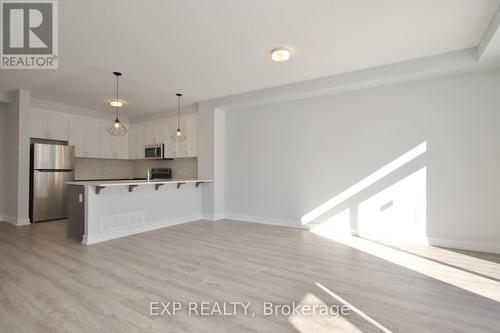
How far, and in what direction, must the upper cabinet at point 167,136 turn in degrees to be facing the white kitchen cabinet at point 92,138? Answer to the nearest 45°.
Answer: approximately 45° to its right

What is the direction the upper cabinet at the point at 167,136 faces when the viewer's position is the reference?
facing the viewer and to the left of the viewer

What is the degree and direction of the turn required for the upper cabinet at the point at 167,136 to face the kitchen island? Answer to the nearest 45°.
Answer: approximately 45° to its left

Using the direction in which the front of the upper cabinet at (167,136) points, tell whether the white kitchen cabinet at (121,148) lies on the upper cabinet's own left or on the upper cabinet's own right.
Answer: on the upper cabinet's own right

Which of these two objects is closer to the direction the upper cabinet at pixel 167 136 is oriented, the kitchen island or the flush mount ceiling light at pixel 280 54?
the kitchen island

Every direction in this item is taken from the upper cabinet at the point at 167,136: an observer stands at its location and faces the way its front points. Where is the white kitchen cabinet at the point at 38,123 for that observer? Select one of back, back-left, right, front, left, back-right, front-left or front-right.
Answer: front-right

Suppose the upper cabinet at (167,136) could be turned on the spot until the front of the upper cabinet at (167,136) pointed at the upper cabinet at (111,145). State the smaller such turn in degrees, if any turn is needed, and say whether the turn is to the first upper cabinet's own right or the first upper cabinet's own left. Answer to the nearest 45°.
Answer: approximately 90° to the first upper cabinet's own right

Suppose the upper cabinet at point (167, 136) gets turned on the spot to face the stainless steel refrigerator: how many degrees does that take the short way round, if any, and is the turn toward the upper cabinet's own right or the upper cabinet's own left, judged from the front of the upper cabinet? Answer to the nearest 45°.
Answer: approximately 45° to the upper cabinet's own right

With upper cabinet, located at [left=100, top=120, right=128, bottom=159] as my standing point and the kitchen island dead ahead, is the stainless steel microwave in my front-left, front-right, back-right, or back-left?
front-left

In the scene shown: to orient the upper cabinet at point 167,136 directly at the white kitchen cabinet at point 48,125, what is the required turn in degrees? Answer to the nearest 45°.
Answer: approximately 45° to its right
